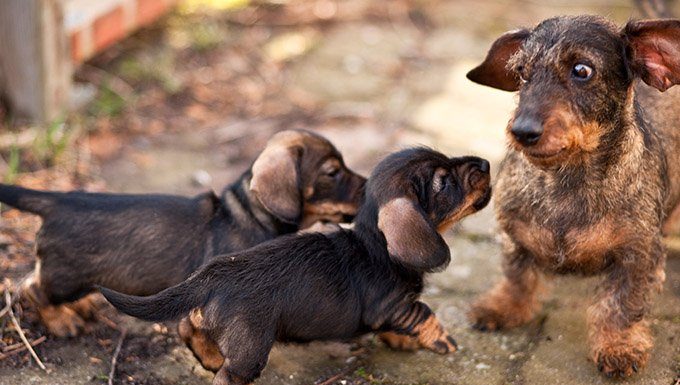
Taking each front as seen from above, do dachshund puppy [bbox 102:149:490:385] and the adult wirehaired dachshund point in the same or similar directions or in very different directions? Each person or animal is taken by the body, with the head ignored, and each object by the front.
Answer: very different directions

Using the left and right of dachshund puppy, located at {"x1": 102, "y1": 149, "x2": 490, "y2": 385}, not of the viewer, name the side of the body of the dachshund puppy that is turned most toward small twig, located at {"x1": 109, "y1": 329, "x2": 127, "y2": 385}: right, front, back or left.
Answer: back

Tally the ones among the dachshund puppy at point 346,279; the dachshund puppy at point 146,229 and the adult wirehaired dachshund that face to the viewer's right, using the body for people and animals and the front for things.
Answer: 2

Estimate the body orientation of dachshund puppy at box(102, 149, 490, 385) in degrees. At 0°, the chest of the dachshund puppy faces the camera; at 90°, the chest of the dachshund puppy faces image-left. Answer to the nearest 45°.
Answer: approximately 270°

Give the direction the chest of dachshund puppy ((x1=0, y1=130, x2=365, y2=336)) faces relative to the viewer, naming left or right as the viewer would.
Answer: facing to the right of the viewer

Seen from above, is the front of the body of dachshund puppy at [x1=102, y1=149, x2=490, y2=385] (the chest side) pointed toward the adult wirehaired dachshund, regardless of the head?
yes

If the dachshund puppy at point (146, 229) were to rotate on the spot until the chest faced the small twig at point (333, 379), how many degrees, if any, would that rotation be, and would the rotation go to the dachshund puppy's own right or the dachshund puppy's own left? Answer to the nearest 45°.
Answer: approximately 45° to the dachshund puppy's own right

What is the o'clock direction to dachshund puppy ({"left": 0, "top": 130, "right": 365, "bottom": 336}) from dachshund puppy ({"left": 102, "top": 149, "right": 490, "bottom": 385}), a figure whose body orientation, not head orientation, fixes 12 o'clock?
dachshund puppy ({"left": 0, "top": 130, "right": 365, "bottom": 336}) is roughly at 7 o'clock from dachshund puppy ({"left": 102, "top": 149, "right": 490, "bottom": 385}).

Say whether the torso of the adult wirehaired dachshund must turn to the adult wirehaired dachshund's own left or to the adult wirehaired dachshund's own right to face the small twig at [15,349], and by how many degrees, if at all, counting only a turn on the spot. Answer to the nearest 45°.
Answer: approximately 45° to the adult wirehaired dachshund's own right

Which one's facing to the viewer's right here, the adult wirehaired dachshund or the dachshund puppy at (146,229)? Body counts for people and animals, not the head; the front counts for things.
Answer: the dachshund puppy

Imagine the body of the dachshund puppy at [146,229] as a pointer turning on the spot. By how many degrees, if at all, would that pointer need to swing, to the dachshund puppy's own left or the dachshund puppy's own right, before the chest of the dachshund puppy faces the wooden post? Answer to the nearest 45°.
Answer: approximately 90° to the dachshund puppy's own left

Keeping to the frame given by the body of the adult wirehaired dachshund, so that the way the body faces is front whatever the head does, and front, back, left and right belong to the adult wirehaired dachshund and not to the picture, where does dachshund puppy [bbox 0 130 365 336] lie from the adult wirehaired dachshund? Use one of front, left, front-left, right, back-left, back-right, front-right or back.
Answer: front-right

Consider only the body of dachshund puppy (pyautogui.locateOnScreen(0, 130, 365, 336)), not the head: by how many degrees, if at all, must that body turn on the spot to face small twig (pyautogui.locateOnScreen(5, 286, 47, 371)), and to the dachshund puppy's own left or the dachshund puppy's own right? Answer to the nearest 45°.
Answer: approximately 180°

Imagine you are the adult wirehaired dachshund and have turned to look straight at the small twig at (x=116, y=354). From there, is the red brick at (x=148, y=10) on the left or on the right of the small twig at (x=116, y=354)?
right
